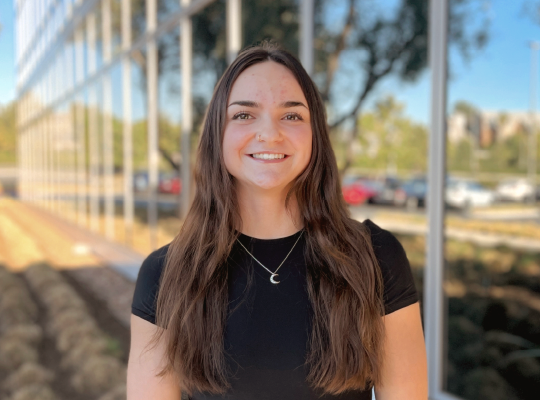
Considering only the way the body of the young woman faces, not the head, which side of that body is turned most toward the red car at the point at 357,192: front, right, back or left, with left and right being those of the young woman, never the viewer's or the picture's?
back

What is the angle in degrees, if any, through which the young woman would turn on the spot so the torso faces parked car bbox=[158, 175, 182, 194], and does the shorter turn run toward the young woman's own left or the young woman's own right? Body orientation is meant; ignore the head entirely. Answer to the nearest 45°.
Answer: approximately 180°

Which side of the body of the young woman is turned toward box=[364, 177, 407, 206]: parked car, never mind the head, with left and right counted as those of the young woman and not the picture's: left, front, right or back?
back

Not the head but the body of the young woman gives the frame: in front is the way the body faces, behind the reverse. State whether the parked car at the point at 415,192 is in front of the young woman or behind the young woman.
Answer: behind

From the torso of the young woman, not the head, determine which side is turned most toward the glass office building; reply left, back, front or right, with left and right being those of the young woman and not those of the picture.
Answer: back

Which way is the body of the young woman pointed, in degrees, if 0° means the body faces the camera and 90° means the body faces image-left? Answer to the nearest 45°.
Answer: approximately 0°

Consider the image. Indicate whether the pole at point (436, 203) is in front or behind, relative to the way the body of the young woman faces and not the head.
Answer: behind

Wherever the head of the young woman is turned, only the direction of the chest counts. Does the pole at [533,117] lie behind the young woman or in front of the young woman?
behind

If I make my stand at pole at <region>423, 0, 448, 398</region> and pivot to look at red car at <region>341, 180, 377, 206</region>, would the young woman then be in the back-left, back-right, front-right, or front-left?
back-left
